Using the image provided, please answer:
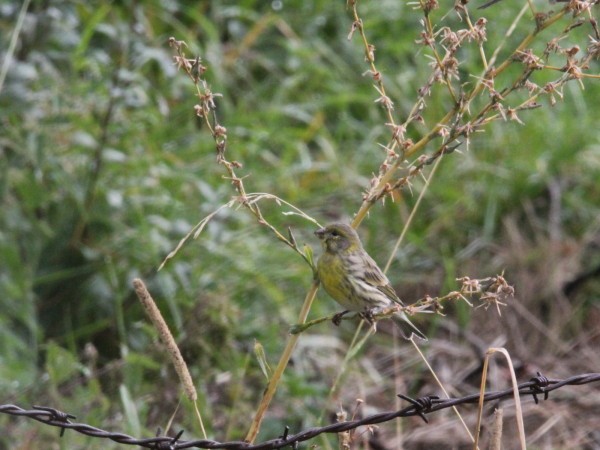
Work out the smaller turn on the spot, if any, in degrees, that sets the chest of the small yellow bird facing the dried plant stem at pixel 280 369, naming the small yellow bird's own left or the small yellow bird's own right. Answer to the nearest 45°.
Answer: approximately 45° to the small yellow bird's own right

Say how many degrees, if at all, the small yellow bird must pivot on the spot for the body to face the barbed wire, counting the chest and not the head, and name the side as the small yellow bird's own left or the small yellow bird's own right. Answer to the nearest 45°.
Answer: approximately 90° to the small yellow bird's own left

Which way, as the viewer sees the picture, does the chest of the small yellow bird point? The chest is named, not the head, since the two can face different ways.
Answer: to the viewer's left
